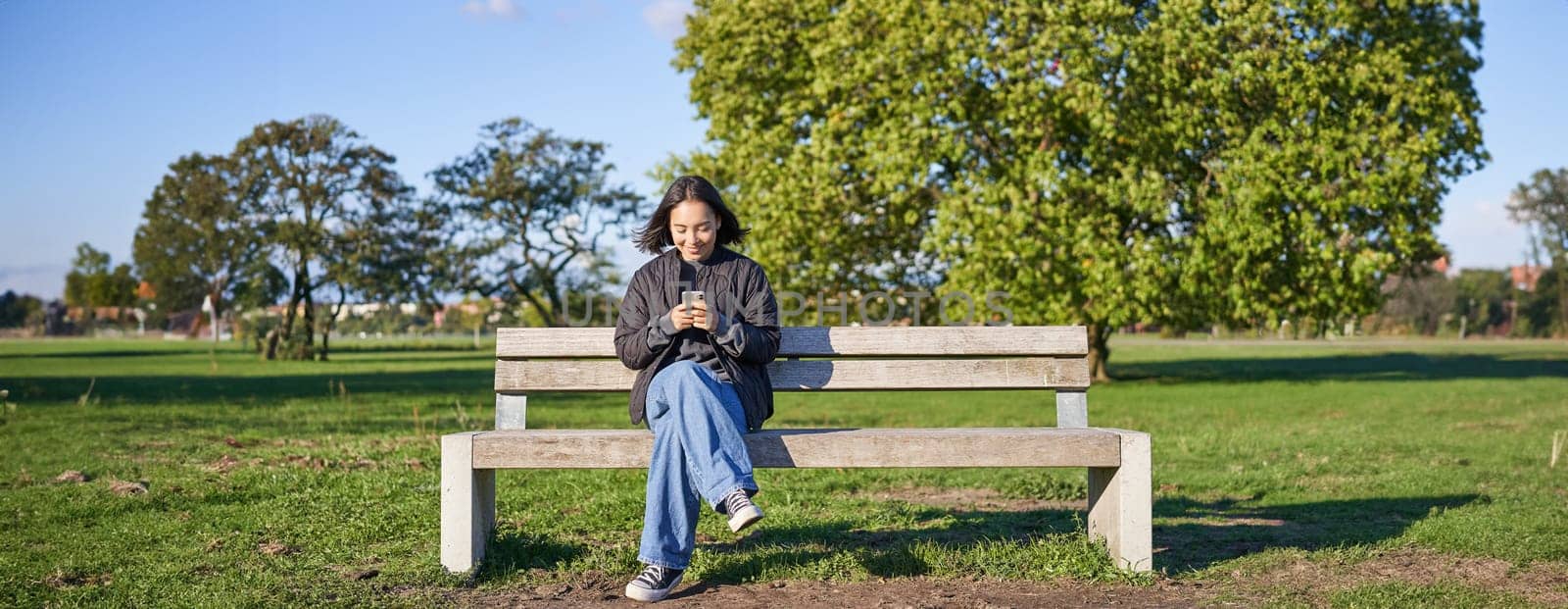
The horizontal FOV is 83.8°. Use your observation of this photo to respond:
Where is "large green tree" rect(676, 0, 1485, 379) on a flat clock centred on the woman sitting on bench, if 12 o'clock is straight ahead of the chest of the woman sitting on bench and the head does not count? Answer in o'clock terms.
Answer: The large green tree is roughly at 7 o'clock from the woman sitting on bench.

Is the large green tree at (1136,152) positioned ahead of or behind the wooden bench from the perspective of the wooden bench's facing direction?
behind

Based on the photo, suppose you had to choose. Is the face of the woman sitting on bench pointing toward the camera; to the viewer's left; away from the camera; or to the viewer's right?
toward the camera

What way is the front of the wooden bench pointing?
toward the camera
